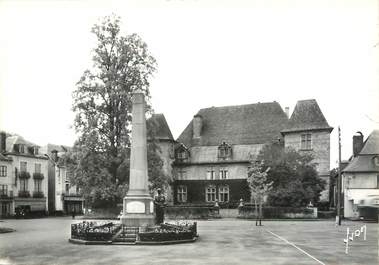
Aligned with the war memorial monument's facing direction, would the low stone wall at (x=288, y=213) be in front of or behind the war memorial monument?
behind

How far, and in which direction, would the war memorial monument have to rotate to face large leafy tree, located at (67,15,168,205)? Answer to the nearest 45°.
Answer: approximately 180°

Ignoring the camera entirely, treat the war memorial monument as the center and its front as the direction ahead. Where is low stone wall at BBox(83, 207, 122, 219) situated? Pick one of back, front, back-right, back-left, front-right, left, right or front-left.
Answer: back

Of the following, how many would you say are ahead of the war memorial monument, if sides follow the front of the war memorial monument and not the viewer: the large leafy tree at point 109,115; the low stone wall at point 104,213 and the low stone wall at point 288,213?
0

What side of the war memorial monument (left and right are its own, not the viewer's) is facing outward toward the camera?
front
